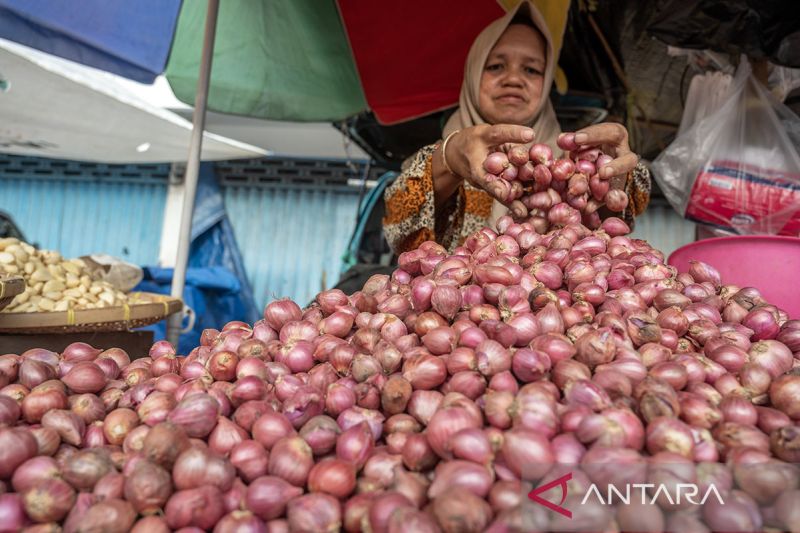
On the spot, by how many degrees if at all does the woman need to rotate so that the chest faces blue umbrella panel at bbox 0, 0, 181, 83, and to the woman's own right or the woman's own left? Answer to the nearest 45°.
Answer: approximately 90° to the woman's own right

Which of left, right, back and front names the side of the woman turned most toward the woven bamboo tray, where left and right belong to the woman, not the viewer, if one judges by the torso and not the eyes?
right

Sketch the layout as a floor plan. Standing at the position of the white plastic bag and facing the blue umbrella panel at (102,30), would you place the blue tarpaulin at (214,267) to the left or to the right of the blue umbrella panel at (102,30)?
right

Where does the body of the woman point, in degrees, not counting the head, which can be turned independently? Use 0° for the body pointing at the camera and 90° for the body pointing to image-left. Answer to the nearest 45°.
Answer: approximately 0°

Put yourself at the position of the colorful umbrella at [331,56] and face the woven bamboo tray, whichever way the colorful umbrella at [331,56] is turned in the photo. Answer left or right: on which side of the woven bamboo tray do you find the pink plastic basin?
left

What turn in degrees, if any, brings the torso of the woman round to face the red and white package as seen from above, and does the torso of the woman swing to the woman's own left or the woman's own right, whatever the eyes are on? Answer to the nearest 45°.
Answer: approximately 90° to the woman's own left

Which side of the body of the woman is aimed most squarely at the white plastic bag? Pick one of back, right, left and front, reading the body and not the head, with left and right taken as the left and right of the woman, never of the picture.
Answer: left

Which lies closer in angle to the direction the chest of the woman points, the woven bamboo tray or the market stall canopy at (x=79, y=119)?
the woven bamboo tray

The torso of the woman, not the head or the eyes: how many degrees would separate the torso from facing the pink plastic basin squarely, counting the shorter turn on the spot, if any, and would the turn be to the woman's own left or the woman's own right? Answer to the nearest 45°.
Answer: approximately 45° to the woman's own left
